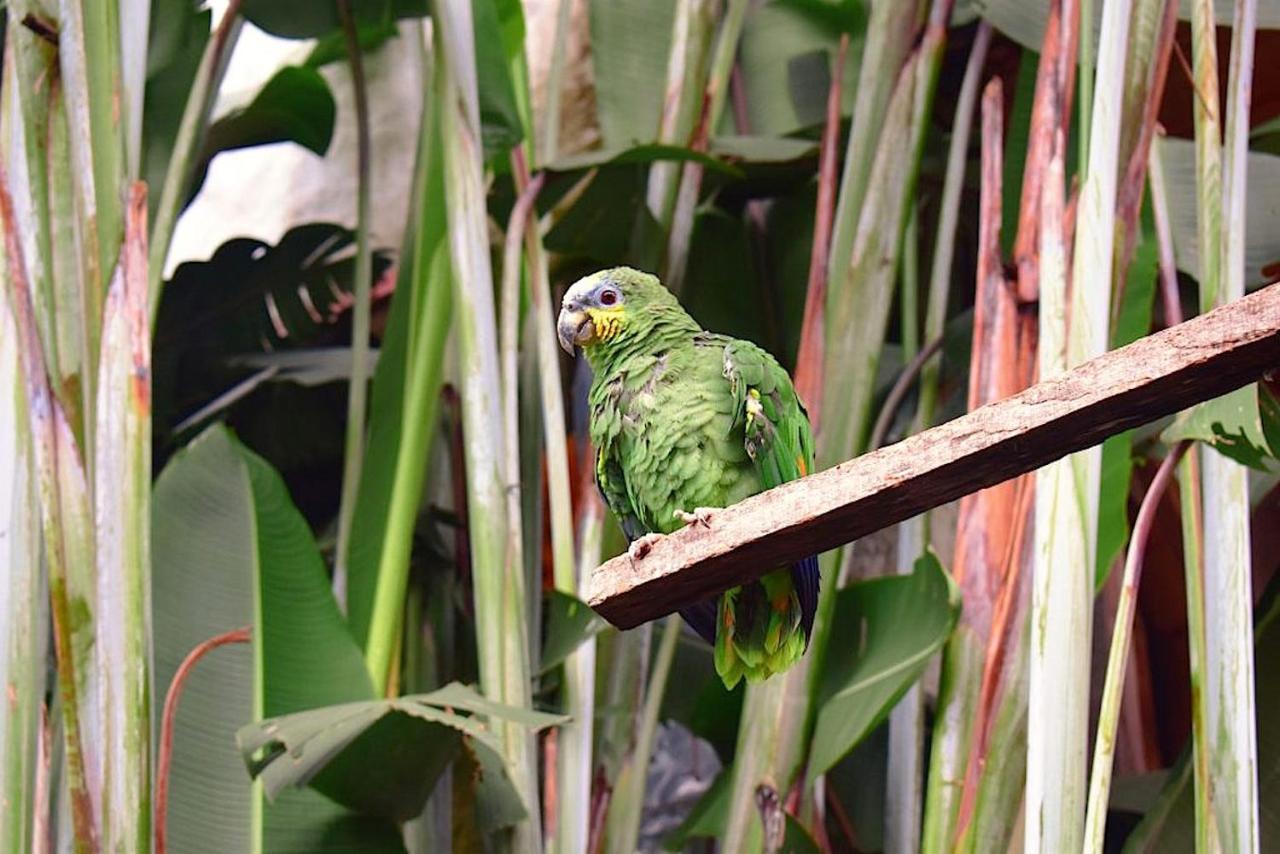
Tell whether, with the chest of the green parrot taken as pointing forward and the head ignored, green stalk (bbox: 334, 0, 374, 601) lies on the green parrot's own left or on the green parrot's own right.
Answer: on the green parrot's own right

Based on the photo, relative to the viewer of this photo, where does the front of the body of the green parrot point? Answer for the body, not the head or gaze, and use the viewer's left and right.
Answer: facing the viewer and to the left of the viewer

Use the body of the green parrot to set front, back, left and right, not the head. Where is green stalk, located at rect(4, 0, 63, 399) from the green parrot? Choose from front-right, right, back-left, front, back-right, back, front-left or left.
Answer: front-right

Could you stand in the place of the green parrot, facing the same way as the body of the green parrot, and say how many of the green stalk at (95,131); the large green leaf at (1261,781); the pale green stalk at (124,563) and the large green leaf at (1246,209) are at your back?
2

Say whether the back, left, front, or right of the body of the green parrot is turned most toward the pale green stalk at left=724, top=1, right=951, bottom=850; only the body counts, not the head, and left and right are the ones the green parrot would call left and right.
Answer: back

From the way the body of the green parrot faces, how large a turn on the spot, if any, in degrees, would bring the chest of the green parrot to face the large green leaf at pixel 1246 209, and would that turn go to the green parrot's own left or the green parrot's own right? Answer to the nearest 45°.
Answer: approximately 180°

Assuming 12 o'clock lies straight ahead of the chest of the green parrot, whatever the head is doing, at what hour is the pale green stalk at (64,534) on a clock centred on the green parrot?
The pale green stalk is roughly at 1 o'clock from the green parrot.

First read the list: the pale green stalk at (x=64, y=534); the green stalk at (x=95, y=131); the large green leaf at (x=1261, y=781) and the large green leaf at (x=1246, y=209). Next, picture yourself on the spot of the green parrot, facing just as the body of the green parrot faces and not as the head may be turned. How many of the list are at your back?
2

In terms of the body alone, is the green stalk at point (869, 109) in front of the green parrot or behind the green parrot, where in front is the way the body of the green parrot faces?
behind

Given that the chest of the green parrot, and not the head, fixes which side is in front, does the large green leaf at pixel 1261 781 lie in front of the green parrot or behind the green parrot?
behind

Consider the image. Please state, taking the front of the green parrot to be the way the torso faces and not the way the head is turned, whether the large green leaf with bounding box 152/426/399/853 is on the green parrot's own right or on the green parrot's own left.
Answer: on the green parrot's own right

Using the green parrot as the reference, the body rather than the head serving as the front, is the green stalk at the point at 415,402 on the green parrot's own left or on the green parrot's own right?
on the green parrot's own right

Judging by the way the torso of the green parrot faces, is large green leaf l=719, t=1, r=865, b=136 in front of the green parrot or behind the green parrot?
behind
